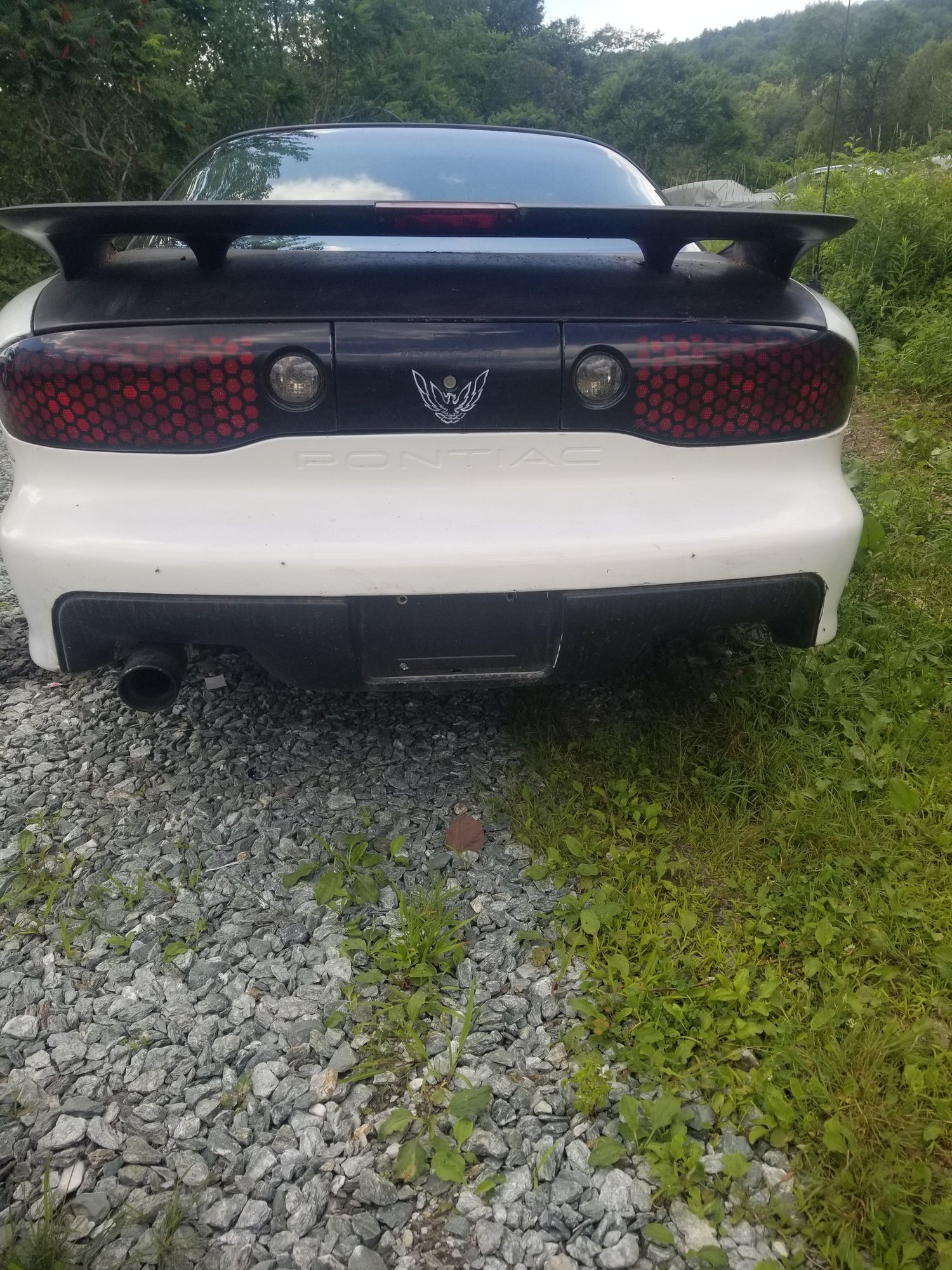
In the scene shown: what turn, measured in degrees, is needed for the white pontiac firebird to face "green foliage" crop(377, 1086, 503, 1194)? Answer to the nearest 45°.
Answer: approximately 180°

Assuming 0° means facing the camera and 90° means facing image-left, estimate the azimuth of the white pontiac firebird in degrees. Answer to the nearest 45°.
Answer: approximately 180°

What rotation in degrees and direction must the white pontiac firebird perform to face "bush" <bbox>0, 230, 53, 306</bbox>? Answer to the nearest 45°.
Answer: approximately 45° to its left

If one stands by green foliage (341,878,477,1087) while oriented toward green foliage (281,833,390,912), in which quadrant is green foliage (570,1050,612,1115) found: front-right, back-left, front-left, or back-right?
back-right

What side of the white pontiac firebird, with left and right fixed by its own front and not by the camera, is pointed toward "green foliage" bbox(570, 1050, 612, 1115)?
back

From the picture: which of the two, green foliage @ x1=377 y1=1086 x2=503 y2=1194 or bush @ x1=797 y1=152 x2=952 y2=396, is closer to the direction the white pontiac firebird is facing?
the bush

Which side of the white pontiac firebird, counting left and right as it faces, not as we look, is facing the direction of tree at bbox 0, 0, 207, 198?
front
